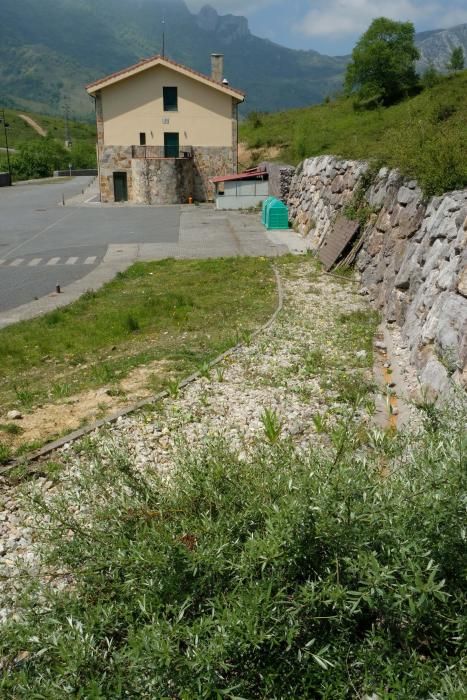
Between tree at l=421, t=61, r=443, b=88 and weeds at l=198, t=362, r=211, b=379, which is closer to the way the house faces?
the weeds

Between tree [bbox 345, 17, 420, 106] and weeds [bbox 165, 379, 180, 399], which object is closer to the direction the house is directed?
the weeds

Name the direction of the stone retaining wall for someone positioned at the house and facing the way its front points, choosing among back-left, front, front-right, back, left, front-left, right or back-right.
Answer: front

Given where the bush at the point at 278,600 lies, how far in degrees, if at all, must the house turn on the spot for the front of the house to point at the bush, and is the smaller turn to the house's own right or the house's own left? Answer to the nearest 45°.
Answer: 0° — it already faces it

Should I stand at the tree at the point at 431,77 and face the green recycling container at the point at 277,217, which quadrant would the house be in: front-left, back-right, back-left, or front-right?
front-right

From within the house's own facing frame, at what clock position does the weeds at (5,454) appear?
The weeds is roughly at 12 o'clock from the house.

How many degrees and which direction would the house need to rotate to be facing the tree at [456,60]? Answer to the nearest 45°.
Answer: approximately 90° to its left

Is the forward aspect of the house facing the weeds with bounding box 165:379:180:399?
yes

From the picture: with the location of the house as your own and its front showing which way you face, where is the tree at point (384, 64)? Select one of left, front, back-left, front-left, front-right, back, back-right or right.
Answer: left

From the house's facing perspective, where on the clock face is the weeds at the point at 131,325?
The weeds is roughly at 12 o'clock from the house.

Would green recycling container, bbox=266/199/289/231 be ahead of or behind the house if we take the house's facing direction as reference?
ahead

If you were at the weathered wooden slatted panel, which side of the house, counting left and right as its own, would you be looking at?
front

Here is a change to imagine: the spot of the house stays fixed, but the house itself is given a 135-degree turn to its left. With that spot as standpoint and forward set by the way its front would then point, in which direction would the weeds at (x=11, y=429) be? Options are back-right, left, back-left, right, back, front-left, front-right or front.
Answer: back-right

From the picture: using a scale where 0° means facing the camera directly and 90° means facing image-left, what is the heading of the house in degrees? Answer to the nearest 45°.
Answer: approximately 0°
